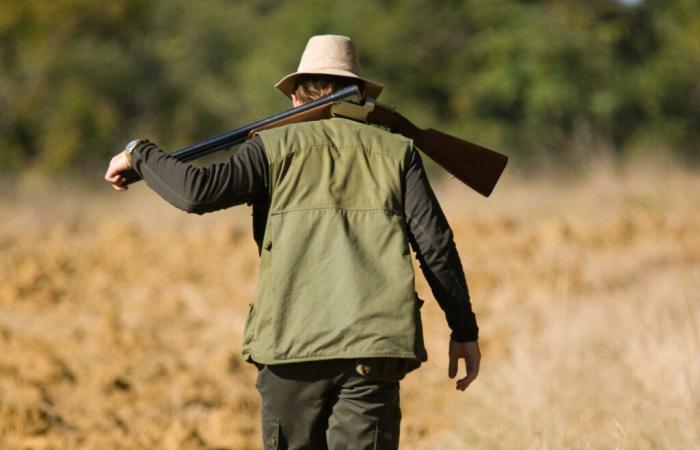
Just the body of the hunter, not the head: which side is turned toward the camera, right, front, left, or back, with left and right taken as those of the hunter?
back
